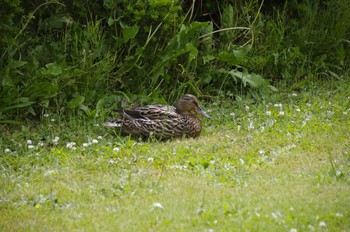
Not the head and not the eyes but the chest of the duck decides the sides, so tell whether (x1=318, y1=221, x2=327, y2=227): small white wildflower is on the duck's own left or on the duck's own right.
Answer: on the duck's own right

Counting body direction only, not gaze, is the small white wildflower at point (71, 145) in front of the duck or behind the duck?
behind

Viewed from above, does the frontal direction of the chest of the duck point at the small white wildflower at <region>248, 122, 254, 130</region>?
yes

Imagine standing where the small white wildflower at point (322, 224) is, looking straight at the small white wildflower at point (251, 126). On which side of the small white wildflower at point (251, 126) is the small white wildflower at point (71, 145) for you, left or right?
left

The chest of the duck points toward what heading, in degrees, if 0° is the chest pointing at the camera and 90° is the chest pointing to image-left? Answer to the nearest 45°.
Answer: approximately 270°

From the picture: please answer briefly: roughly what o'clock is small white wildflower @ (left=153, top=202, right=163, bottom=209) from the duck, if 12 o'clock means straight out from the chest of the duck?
The small white wildflower is roughly at 3 o'clock from the duck.
